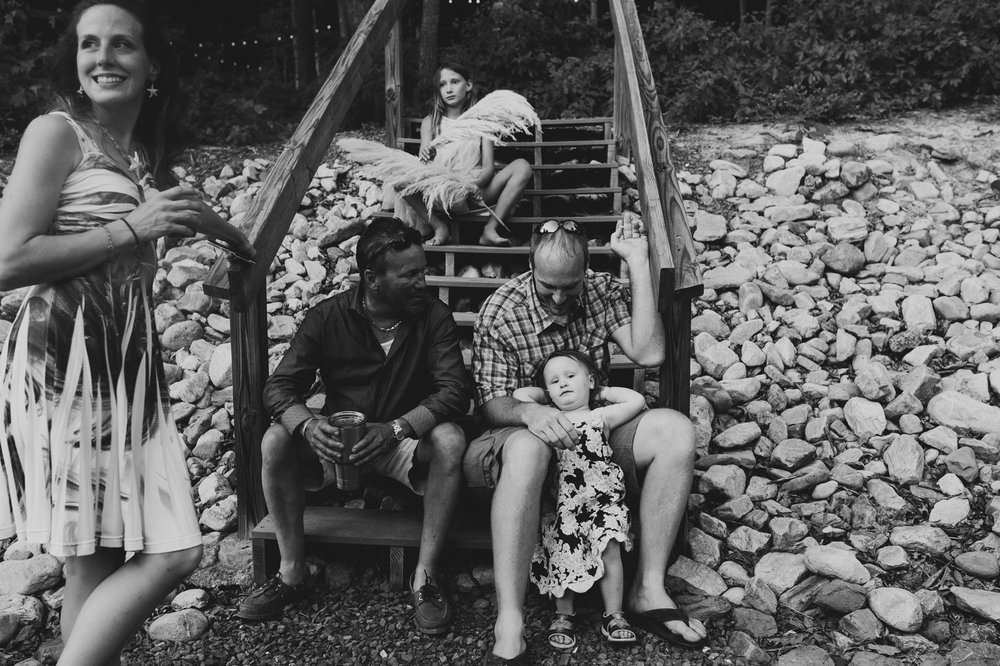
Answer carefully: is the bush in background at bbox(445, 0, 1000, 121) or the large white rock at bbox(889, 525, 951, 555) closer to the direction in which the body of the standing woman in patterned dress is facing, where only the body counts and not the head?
the large white rock

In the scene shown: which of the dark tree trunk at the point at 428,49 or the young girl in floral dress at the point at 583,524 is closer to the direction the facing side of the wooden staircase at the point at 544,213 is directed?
the young girl in floral dress

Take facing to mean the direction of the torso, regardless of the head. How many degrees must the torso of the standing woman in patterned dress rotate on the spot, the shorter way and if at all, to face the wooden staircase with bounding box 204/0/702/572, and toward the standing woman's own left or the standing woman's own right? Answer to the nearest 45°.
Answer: approximately 90° to the standing woman's own left

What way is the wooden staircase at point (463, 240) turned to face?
toward the camera

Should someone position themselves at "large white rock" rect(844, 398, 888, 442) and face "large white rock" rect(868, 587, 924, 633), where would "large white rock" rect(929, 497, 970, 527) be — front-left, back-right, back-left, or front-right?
front-left

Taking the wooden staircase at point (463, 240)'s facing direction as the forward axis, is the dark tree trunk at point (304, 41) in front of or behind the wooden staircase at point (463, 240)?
behind

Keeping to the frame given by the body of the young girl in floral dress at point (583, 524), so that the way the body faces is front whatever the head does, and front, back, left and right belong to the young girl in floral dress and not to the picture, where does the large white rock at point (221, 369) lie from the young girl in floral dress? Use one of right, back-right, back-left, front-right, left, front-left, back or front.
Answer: back-right

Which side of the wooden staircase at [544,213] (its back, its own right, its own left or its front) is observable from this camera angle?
front

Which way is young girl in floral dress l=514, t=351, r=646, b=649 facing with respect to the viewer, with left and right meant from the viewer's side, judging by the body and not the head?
facing the viewer

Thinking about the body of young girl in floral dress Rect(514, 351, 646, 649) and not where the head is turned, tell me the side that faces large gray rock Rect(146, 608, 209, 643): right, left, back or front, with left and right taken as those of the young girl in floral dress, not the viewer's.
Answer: right

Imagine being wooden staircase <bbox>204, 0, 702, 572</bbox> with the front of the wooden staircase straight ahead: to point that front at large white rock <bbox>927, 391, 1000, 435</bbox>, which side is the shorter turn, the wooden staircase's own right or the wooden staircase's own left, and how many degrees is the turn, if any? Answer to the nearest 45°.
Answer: approximately 90° to the wooden staircase's own left

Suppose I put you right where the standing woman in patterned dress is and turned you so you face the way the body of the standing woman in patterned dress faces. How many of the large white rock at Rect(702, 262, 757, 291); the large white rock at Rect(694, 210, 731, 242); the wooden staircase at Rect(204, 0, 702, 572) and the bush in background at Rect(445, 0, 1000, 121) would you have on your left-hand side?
4

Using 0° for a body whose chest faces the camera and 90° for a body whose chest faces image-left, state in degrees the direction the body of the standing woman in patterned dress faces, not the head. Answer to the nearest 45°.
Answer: approximately 315°

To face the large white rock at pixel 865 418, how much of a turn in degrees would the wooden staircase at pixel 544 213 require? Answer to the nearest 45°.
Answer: approximately 45° to its left

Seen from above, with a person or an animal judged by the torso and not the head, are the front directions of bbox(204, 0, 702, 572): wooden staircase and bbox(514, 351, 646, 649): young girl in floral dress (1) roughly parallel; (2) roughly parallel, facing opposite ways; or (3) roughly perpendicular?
roughly parallel
